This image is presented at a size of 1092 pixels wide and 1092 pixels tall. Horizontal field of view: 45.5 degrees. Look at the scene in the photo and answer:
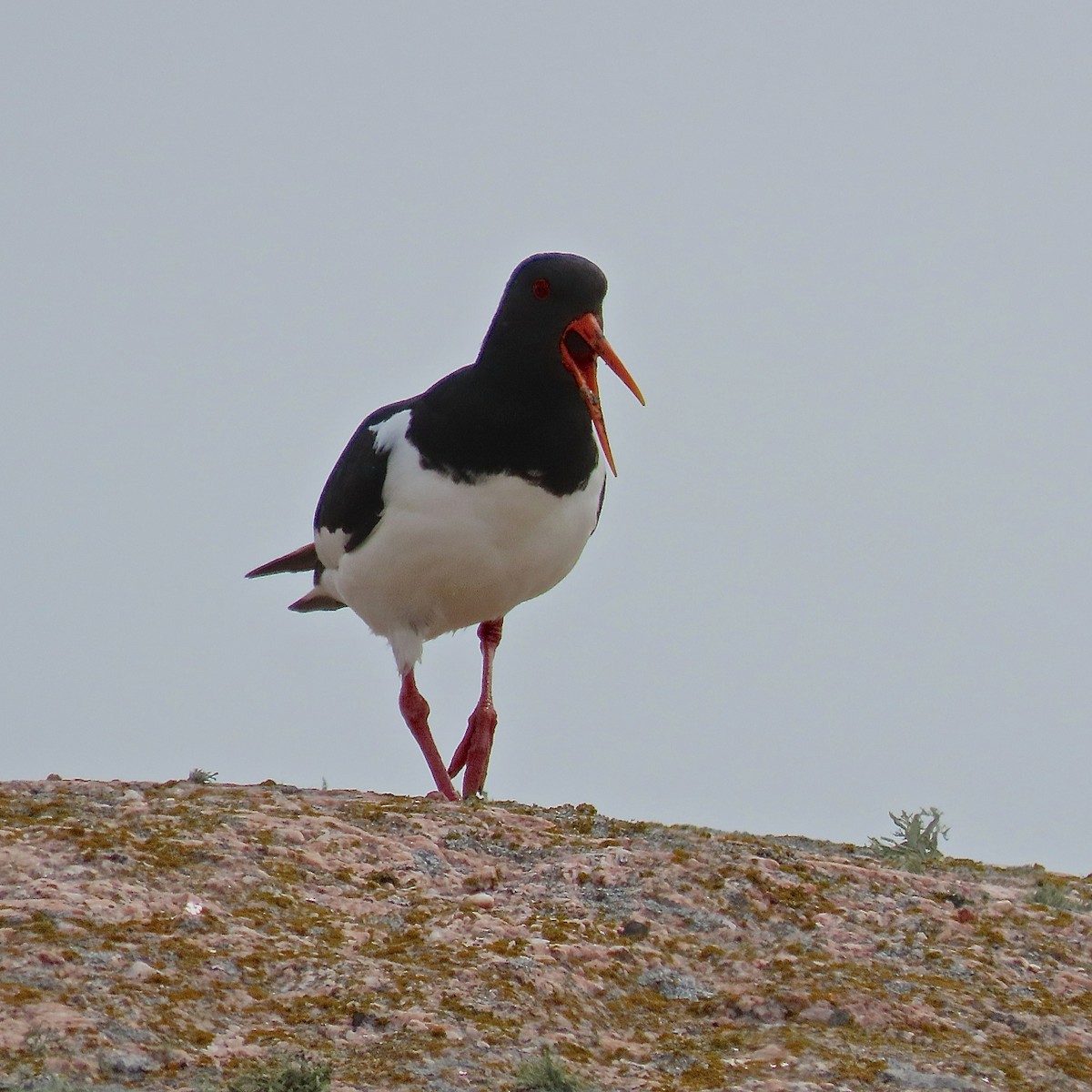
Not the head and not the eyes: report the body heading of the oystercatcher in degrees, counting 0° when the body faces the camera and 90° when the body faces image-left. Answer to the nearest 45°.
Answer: approximately 315°

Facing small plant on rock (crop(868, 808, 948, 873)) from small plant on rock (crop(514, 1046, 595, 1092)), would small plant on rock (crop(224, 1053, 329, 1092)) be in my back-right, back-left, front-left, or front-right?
back-left
